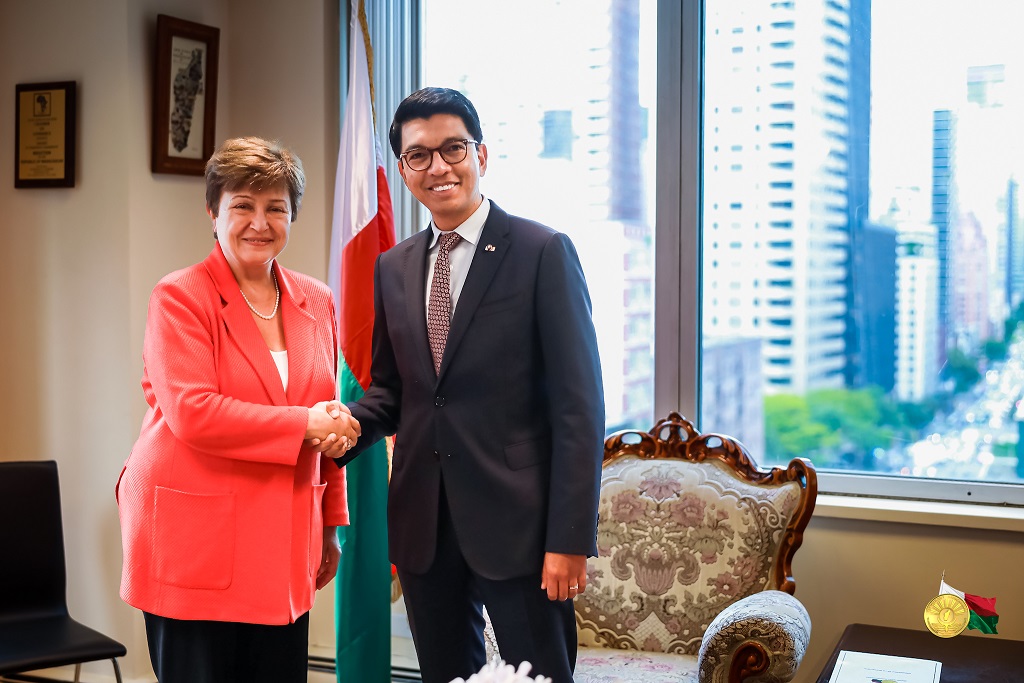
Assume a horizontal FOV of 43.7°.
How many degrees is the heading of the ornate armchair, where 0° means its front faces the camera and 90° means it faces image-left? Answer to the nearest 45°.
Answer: approximately 45°

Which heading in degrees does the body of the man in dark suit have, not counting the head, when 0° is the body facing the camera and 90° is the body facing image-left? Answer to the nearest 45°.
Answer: approximately 45°
